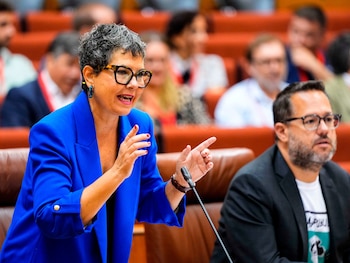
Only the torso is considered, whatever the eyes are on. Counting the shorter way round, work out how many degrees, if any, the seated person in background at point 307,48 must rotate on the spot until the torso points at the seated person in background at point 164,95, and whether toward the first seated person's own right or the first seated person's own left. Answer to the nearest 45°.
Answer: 0° — they already face them
